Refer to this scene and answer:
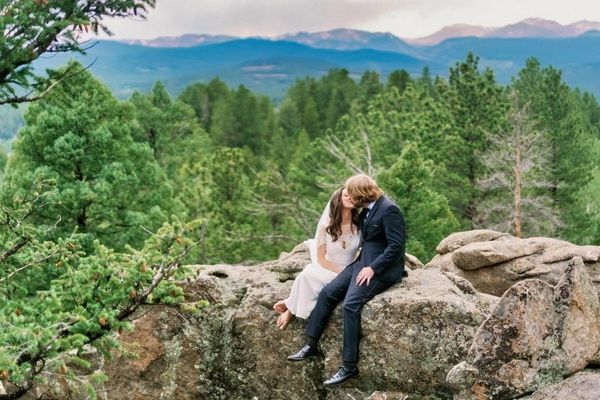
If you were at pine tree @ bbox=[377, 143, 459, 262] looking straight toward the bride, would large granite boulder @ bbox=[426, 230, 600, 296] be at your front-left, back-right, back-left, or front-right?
front-left

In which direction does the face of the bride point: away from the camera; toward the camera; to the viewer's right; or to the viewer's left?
to the viewer's right

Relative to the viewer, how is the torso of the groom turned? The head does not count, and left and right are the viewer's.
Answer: facing the viewer and to the left of the viewer

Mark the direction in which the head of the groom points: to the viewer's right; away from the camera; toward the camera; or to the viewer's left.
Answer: to the viewer's left

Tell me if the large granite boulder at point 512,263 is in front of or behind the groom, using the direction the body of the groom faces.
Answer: behind

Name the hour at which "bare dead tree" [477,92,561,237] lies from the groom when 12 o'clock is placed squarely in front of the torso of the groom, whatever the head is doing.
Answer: The bare dead tree is roughly at 5 o'clock from the groom.

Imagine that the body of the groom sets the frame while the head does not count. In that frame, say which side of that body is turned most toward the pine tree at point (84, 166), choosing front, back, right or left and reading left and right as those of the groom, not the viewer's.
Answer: right

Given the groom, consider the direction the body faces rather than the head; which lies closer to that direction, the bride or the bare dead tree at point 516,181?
the bride

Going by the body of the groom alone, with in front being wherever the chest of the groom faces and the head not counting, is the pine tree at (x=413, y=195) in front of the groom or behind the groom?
behind

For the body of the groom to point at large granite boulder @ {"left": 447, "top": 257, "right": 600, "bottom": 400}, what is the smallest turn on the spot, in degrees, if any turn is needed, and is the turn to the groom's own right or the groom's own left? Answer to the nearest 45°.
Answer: approximately 90° to the groom's own left

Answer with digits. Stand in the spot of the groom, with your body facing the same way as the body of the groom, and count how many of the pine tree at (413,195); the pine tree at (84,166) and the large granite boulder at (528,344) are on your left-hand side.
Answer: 1
